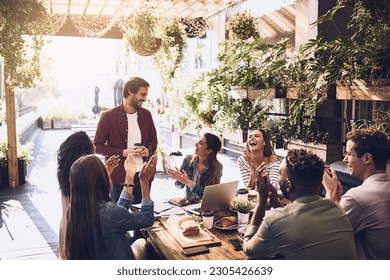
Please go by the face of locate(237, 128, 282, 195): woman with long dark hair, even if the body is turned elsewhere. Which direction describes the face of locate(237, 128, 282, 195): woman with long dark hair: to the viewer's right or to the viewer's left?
to the viewer's left

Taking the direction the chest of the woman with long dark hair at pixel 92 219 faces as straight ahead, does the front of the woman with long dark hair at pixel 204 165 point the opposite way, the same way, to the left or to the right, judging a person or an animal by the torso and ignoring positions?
the opposite way

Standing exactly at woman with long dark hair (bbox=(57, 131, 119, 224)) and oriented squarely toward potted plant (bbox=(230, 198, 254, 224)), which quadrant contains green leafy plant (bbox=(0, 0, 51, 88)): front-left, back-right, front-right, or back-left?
back-left

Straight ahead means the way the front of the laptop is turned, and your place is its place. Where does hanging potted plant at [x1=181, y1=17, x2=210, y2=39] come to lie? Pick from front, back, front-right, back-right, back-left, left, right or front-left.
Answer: front-right

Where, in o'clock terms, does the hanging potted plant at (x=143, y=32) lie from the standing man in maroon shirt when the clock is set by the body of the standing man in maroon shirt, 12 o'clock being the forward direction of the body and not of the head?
The hanging potted plant is roughly at 8 o'clock from the standing man in maroon shirt.

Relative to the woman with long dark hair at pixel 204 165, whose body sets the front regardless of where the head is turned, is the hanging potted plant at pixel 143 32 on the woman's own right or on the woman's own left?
on the woman's own right

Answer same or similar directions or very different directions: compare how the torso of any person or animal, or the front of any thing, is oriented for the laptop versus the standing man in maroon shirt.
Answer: very different directions

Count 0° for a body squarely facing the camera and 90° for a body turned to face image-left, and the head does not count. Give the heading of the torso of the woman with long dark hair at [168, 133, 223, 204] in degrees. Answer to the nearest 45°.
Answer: approximately 45°

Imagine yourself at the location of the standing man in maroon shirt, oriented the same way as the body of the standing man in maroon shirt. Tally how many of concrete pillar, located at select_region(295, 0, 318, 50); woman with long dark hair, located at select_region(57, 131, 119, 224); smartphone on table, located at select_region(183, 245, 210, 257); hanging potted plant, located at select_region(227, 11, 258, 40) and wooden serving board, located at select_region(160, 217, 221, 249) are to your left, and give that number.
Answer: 2

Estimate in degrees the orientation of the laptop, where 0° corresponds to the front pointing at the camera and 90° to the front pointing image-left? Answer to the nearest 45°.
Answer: approximately 135°

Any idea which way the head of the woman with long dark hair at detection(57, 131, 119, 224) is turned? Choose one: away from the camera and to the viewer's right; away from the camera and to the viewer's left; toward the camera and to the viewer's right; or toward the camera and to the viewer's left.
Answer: away from the camera and to the viewer's right

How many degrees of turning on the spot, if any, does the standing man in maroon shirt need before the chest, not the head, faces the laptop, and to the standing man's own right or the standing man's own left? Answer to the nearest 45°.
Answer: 0° — they already face it
